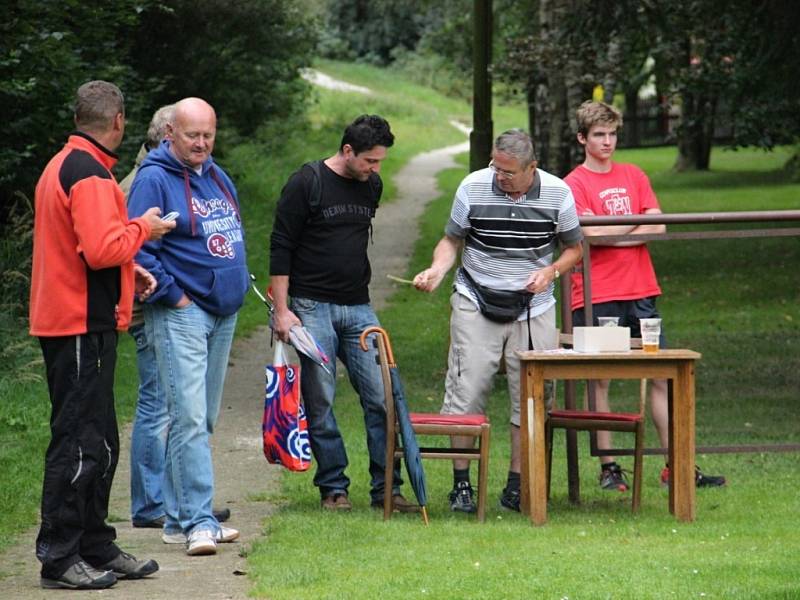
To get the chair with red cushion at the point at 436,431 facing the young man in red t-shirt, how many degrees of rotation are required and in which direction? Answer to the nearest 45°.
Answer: approximately 45° to its left

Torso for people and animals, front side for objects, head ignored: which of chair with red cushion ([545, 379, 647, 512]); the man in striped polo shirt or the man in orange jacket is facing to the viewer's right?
the man in orange jacket

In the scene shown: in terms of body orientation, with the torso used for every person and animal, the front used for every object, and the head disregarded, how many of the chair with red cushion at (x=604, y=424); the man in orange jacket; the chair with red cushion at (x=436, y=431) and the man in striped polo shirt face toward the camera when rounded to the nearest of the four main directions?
1

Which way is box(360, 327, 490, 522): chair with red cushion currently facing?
to the viewer's right

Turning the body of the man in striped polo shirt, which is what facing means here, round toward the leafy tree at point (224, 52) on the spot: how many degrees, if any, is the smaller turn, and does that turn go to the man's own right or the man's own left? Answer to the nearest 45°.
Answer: approximately 180°

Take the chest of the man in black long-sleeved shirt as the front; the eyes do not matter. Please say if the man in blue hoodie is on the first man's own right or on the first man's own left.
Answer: on the first man's own right

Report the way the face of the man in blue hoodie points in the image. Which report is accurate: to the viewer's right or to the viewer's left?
to the viewer's right

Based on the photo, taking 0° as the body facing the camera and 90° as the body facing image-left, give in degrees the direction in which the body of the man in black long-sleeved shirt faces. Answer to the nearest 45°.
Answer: approximately 315°

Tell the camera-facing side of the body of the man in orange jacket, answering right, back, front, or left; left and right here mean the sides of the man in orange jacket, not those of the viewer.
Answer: right
